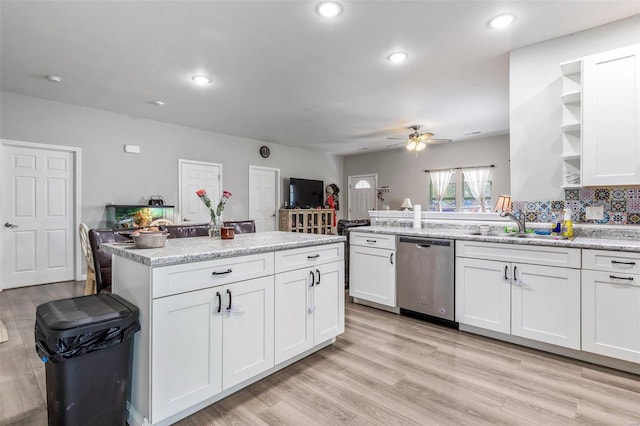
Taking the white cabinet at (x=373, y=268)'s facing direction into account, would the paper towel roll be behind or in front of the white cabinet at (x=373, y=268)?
behind

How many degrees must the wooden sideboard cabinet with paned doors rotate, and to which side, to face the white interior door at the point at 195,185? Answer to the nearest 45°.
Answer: approximately 90° to its right

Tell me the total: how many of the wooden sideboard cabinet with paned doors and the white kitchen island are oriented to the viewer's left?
0

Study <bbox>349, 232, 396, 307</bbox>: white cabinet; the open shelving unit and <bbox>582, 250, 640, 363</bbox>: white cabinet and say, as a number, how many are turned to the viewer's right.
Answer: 0

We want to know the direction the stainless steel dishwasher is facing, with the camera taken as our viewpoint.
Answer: facing the viewer and to the left of the viewer

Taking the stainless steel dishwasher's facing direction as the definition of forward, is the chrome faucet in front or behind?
behind

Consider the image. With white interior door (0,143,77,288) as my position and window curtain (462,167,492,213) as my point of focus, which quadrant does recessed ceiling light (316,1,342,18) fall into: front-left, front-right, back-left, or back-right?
front-right

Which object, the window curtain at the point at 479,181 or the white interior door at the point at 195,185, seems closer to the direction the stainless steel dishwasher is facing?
the white interior door

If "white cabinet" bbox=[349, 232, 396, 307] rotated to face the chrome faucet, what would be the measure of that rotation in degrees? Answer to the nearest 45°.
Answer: approximately 135° to its left

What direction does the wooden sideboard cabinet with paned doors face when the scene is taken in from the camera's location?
facing the viewer and to the right of the viewer

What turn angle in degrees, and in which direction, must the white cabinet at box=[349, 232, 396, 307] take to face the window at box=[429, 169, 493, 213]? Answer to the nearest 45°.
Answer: approximately 180°

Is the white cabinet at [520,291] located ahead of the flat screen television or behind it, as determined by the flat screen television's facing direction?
ahead
